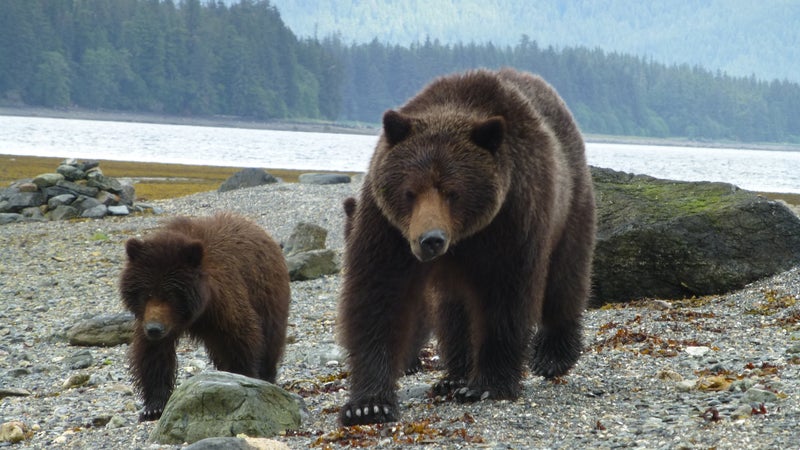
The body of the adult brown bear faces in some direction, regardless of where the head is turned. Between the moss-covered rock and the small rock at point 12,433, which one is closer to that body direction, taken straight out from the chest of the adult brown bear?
the small rock

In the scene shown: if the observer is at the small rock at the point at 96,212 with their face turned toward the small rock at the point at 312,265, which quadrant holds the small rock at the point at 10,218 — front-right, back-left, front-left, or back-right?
back-right

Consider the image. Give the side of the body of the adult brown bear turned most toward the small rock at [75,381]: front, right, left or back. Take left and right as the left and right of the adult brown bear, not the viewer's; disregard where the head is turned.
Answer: right

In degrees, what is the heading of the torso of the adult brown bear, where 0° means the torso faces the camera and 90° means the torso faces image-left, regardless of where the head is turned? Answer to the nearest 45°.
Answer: approximately 45°

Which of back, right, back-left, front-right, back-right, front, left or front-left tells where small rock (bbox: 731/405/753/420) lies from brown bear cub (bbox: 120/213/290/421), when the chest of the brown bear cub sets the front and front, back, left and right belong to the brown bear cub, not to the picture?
left

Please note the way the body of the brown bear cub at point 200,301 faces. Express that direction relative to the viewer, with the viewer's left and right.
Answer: facing the viewer and to the left of the viewer

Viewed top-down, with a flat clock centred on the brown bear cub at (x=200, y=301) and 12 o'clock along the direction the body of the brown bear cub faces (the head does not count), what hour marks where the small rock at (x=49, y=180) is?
The small rock is roughly at 4 o'clock from the brown bear cub.

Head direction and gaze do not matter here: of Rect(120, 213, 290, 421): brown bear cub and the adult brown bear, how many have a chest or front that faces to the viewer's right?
0

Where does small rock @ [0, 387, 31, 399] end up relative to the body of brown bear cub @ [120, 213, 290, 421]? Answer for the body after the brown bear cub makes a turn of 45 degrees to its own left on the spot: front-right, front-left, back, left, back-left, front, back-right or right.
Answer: back-right

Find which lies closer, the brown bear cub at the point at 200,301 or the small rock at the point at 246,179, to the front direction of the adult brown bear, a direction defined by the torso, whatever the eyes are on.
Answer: the brown bear cub

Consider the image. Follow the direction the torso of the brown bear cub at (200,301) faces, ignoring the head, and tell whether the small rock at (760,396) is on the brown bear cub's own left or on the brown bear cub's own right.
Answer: on the brown bear cub's own left

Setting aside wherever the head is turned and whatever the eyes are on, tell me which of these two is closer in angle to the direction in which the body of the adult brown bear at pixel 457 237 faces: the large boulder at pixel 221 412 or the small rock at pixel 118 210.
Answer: the large boulder

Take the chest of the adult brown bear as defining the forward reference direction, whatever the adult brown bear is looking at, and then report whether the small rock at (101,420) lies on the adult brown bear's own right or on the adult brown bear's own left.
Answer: on the adult brown bear's own right

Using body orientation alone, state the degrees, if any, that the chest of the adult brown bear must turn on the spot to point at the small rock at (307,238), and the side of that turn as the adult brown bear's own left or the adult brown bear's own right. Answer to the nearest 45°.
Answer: approximately 135° to the adult brown bear's own right

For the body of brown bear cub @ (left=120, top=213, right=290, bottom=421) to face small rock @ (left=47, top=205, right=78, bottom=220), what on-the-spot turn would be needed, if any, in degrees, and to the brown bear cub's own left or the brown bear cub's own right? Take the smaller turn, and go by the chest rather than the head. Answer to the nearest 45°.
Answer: approximately 135° to the brown bear cub's own right

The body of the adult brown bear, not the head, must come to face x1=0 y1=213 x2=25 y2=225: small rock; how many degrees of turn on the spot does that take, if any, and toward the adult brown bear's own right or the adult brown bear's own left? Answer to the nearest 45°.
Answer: approximately 90° to the adult brown bear's own right
